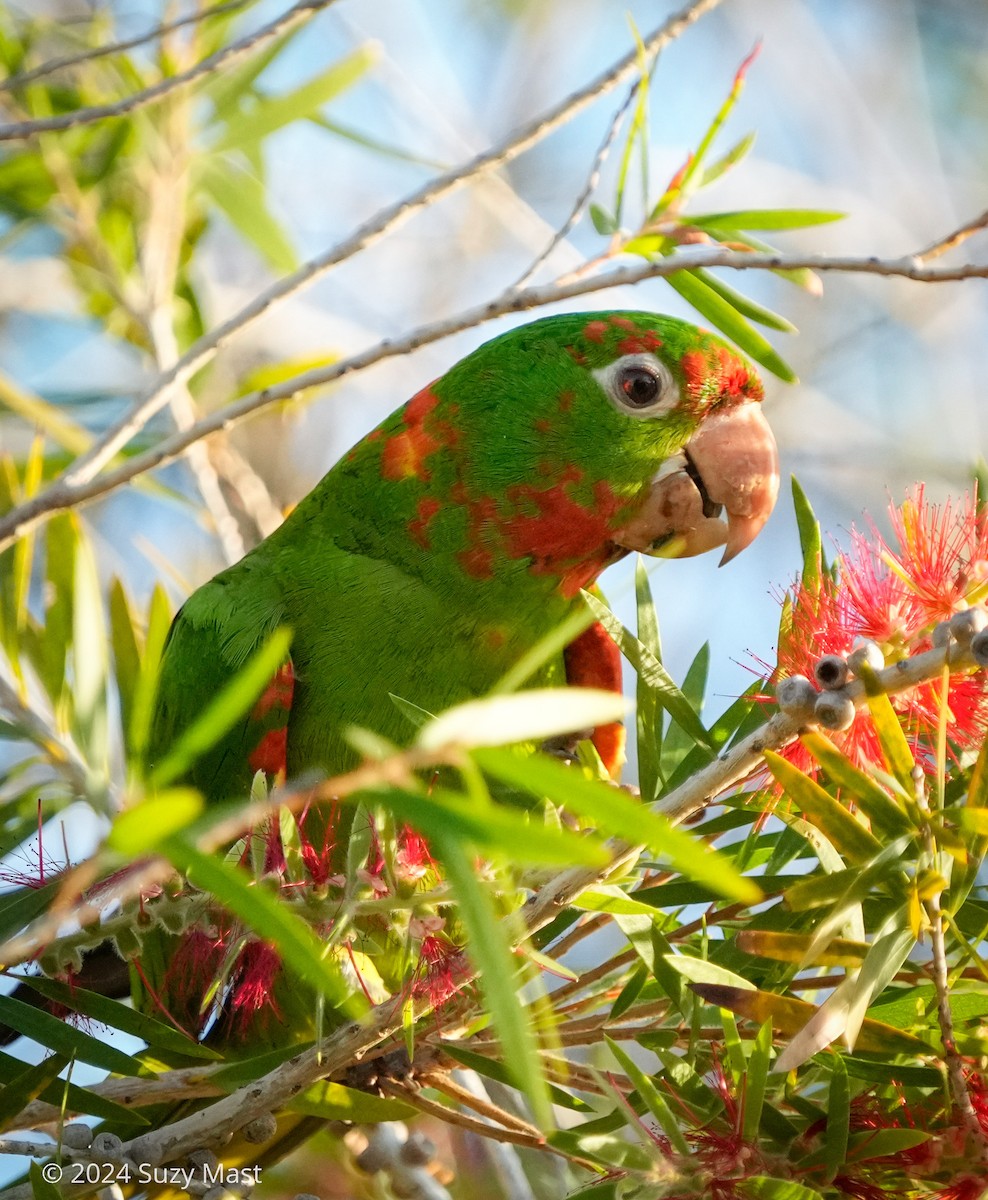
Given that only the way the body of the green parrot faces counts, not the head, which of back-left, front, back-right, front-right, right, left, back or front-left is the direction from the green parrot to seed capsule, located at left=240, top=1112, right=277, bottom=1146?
back-right

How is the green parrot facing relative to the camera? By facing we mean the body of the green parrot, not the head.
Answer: to the viewer's right

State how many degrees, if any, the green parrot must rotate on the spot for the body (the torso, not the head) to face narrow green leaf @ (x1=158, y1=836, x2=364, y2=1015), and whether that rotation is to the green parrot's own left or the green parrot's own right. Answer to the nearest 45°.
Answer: approximately 90° to the green parrot's own right

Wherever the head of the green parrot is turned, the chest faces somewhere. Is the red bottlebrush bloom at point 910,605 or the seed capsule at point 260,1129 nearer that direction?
the red bottlebrush bloom

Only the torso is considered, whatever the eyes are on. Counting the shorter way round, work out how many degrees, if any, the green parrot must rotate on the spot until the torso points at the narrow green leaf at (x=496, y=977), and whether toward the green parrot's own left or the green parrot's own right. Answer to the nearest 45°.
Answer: approximately 90° to the green parrot's own right
